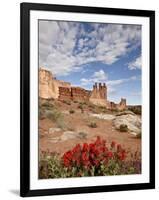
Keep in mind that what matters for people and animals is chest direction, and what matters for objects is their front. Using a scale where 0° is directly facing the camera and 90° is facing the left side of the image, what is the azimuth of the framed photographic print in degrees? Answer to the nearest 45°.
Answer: approximately 315°
